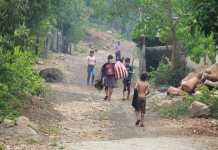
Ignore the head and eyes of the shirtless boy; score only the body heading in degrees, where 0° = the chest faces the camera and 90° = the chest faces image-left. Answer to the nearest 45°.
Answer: approximately 180°

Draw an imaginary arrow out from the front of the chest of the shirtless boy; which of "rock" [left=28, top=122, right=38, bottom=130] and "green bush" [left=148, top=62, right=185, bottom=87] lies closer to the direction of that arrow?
the green bush

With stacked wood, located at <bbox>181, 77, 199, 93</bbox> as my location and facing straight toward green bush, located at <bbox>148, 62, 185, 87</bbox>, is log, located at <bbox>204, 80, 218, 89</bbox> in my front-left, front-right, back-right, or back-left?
back-right

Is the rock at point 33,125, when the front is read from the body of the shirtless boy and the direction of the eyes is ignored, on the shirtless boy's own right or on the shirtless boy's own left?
on the shirtless boy's own left
